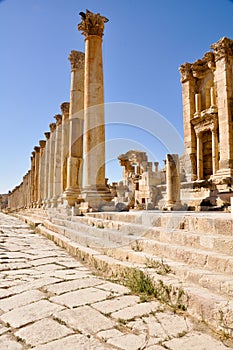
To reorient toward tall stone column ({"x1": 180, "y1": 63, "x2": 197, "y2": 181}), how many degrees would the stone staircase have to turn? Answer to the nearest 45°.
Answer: approximately 135° to its right

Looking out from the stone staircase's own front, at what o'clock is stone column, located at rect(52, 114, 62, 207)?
The stone column is roughly at 4 o'clock from the stone staircase.

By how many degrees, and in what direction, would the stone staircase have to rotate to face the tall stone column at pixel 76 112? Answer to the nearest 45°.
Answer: approximately 135° to its right

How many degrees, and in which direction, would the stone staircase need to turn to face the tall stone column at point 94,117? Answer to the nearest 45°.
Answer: approximately 135° to its right

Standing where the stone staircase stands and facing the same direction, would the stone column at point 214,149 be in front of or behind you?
behind

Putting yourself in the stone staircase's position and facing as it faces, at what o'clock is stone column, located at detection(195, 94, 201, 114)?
The stone column is roughly at 5 o'clock from the stone staircase.

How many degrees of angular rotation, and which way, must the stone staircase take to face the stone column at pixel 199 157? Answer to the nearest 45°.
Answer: approximately 135° to its right

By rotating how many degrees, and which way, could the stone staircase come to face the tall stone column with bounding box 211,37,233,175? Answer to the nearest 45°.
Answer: approximately 135° to its right

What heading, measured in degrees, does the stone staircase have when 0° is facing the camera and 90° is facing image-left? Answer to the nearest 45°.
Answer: approximately 45°
